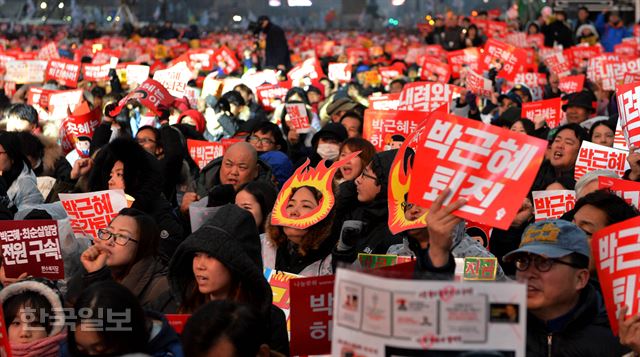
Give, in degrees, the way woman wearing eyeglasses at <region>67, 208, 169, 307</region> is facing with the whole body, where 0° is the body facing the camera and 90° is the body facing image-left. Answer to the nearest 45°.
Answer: approximately 45°
